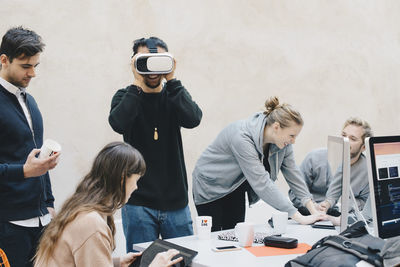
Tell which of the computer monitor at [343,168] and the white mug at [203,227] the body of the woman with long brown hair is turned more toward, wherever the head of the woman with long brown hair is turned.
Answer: the computer monitor

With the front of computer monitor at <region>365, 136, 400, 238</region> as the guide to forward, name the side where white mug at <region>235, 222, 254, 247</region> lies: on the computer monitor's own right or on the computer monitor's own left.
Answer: on the computer monitor's own right

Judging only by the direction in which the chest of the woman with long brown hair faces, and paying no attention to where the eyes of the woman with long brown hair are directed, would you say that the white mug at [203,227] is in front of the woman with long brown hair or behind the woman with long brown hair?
in front

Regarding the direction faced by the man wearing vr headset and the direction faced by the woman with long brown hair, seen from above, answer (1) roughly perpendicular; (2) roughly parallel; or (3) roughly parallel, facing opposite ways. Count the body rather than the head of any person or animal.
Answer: roughly perpendicular

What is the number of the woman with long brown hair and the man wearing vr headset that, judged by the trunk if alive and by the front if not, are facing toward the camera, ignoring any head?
1

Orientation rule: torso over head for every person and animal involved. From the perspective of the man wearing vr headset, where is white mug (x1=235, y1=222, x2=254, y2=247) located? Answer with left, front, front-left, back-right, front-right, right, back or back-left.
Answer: front-left

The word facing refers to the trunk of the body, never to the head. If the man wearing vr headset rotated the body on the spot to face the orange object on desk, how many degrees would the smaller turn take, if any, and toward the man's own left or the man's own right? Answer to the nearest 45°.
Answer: approximately 45° to the man's own left

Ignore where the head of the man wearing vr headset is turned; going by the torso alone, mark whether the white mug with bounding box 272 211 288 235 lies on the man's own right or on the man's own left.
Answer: on the man's own left

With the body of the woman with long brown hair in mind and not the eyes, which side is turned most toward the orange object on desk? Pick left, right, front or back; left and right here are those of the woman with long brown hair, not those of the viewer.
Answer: front

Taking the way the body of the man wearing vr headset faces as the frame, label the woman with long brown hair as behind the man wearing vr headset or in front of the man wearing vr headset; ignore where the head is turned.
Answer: in front
